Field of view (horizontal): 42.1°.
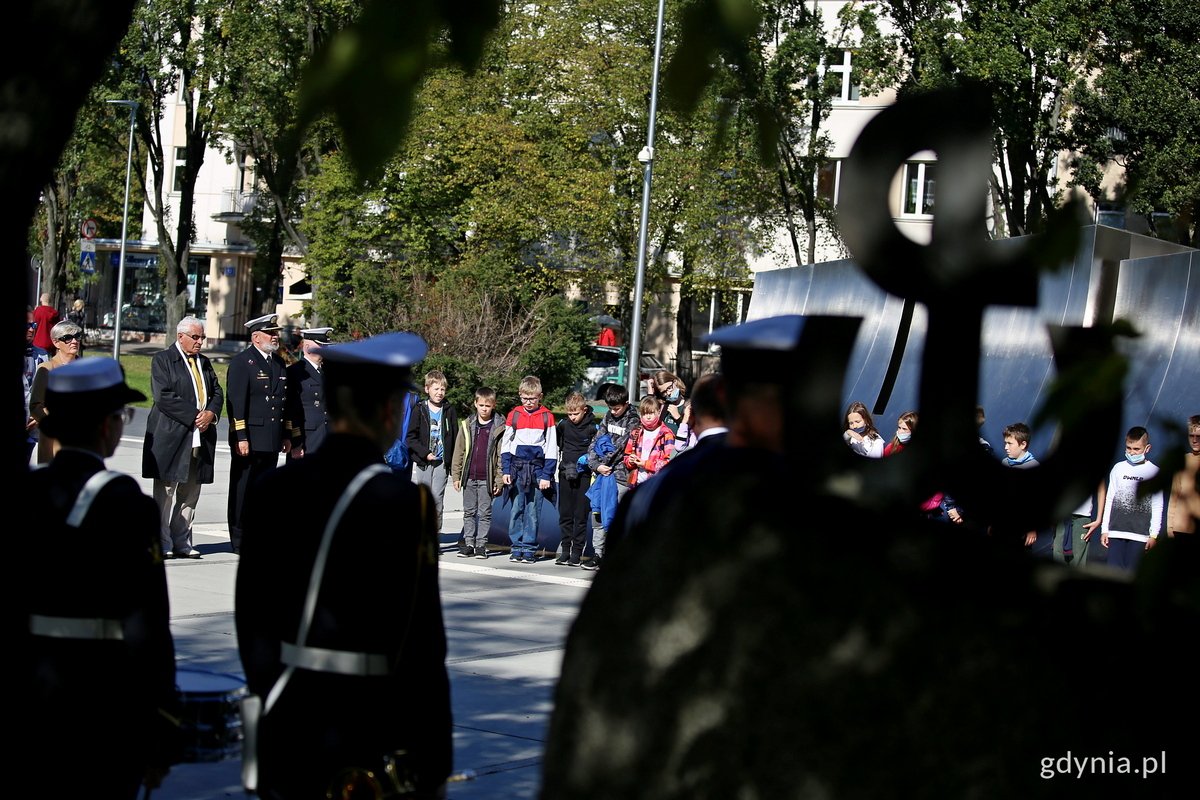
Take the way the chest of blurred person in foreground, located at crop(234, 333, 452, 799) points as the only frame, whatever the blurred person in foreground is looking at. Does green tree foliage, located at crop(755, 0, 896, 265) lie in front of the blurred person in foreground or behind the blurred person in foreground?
in front

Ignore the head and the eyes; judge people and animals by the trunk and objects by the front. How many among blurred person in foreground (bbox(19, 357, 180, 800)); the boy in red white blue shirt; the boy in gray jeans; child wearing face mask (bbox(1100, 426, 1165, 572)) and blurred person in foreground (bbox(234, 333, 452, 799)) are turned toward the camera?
3

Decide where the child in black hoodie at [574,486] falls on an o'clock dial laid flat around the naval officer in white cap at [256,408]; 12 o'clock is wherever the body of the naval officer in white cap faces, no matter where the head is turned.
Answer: The child in black hoodie is roughly at 10 o'clock from the naval officer in white cap.

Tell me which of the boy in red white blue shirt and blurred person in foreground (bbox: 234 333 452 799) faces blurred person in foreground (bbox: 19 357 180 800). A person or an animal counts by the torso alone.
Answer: the boy in red white blue shirt

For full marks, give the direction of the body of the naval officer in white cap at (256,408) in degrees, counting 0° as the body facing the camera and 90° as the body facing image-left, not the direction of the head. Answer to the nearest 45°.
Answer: approximately 315°

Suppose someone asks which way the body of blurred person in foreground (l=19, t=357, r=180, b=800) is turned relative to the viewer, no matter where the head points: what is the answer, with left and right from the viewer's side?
facing away from the viewer and to the right of the viewer

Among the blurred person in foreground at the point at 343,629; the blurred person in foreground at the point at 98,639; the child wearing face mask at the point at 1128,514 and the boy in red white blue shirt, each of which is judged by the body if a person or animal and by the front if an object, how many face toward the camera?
2

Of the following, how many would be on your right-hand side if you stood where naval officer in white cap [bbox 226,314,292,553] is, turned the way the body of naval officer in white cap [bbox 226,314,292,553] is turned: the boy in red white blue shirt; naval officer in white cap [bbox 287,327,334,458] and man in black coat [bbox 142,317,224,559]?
1

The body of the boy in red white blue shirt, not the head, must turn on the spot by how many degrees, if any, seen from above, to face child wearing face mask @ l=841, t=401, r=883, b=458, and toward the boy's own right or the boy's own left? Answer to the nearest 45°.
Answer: approximately 45° to the boy's own left

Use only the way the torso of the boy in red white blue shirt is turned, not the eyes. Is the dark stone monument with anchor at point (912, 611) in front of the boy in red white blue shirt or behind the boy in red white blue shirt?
in front

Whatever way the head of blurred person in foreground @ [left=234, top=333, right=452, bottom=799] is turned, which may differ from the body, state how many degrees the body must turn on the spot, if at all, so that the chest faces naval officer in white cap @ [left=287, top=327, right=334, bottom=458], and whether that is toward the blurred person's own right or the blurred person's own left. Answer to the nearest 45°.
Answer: approximately 45° to the blurred person's own left

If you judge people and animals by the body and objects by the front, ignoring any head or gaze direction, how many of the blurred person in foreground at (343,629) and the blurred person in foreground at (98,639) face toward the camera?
0
